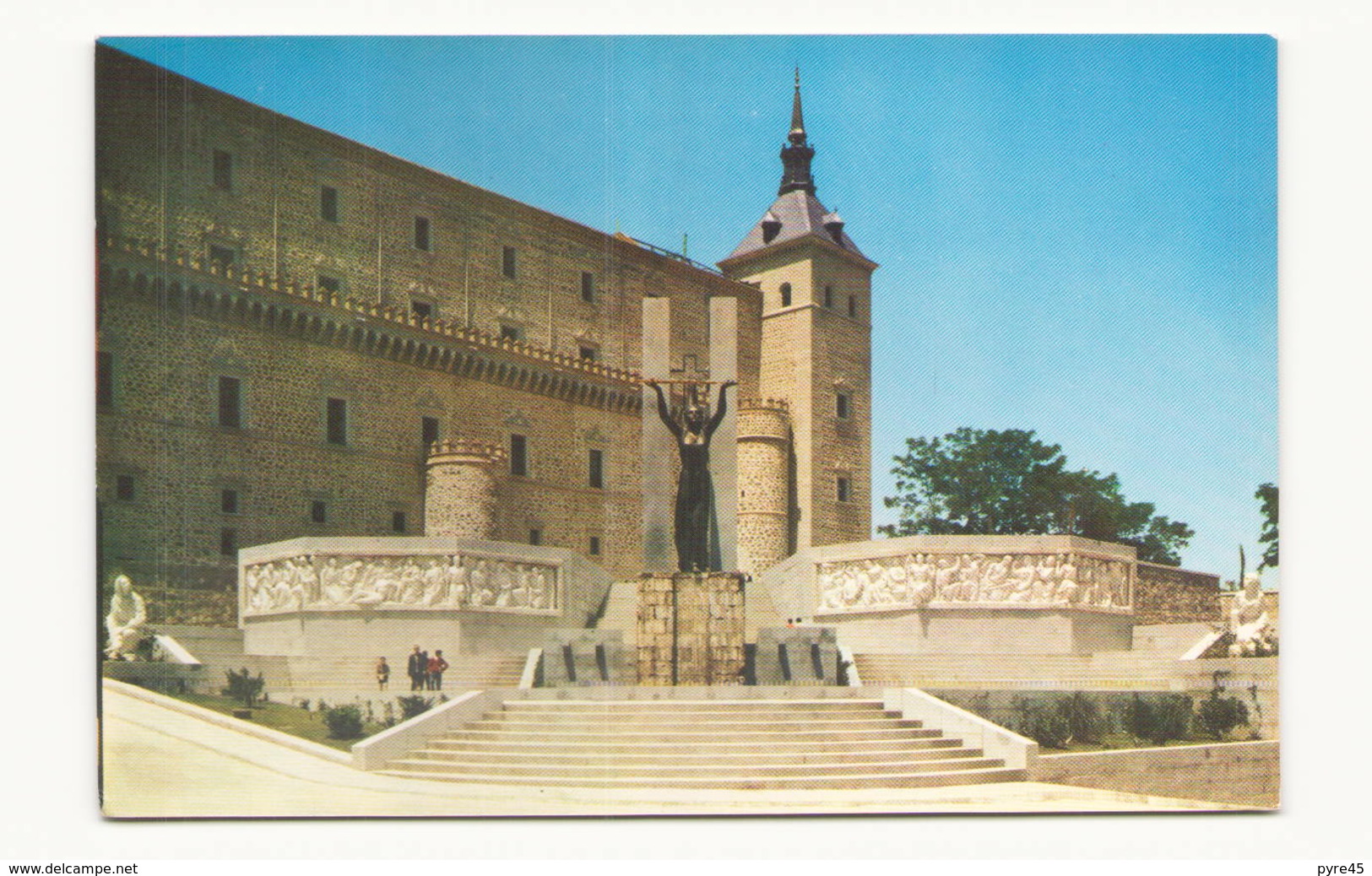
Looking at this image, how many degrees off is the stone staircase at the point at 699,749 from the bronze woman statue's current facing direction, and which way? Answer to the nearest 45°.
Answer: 0° — it already faces it

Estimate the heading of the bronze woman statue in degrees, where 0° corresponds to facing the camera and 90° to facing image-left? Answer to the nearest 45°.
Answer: approximately 0°

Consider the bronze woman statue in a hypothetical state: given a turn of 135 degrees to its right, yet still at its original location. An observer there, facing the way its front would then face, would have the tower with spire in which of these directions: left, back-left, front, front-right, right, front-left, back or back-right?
front-right

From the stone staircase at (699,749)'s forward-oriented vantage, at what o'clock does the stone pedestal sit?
The stone pedestal is roughly at 6 o'clock from the stone staircase.

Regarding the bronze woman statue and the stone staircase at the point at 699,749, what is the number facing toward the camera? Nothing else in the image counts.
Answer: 2

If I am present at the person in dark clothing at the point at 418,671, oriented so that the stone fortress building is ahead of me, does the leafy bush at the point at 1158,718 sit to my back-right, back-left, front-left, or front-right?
back-right

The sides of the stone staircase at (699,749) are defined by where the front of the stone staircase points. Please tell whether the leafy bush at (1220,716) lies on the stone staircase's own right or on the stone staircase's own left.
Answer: on the stone staircase's own left

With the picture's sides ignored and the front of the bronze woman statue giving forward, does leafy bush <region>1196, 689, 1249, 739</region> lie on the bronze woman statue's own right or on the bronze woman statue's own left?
on the bronze woman statue's own left

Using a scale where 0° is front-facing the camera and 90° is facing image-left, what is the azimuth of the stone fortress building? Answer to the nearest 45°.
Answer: approximately 315°
